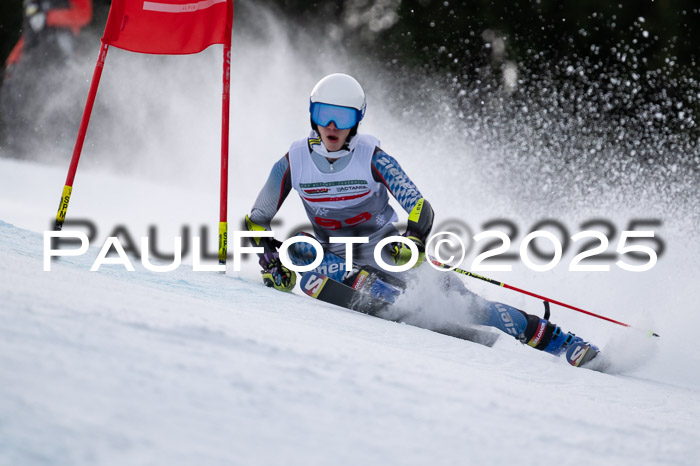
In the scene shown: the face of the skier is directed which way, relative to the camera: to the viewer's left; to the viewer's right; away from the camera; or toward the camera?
toward the camera

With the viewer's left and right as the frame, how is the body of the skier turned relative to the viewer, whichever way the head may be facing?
facing the viewer

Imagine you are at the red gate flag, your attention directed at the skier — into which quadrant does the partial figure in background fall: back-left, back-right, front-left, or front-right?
back-left

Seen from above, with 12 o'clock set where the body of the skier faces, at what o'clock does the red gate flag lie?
The red gate flag is roughly at 4 o'clock from the skier.

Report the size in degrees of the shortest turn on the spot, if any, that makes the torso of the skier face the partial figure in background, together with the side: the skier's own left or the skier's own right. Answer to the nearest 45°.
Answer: approximately 135° to the skier's own right
